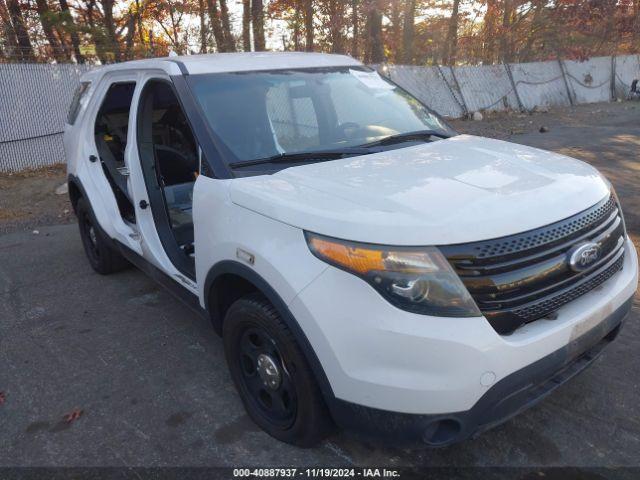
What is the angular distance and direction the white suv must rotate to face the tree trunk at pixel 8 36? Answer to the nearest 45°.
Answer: approximately 180°

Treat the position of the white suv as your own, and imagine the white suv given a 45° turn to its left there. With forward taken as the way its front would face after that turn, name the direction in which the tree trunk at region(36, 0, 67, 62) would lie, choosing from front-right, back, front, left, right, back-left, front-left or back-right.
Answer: back-left

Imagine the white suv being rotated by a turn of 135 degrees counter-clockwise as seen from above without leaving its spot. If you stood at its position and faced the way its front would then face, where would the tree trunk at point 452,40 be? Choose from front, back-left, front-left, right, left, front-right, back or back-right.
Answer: front

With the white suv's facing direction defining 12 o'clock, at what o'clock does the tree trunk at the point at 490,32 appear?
The tree trunk is roughly at 8 o'clock from the white suv.

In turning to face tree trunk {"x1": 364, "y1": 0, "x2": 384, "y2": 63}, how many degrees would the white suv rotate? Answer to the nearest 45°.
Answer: approximately 135° to its left

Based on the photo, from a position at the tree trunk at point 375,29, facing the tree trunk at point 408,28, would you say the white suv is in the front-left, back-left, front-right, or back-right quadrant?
back-right

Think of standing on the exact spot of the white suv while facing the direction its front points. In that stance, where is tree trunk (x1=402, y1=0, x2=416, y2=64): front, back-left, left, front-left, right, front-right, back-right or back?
back-left

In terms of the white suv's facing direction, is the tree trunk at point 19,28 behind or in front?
behind

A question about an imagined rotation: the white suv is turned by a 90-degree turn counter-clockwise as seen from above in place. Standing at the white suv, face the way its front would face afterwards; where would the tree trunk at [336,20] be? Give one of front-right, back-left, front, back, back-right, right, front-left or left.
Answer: front-left

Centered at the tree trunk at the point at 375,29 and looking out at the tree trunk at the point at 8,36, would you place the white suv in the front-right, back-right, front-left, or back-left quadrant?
front-left

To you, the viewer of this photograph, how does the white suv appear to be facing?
facing the viewer and to the right of the viewer
